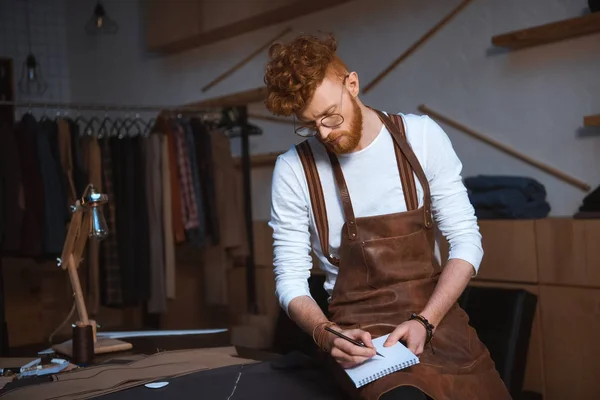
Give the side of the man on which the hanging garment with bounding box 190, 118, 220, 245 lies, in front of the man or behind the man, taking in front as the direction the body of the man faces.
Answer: behind

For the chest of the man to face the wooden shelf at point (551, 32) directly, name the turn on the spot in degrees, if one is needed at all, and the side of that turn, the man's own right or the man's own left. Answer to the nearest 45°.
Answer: approximately 135° to the man's own left

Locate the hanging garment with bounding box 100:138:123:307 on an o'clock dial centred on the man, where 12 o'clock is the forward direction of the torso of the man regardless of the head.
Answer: The hanging garment is roughly at 5 o'clock from the man.

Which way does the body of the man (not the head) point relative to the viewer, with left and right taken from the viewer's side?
facing the viewer

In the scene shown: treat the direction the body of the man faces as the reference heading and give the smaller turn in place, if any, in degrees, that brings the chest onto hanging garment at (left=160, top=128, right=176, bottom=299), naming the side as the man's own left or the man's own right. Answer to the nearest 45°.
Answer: approximately 135° to the man's own right

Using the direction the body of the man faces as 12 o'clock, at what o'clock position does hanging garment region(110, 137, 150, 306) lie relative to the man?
The hanging garment is roughly at 5 o'clock from the man.

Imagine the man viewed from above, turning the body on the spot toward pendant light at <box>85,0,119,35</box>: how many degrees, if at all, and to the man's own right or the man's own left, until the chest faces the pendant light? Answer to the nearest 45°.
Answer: approximately 135° to the man's own right

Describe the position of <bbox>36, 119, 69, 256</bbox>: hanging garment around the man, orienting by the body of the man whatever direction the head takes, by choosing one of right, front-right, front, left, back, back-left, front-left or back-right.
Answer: back-right

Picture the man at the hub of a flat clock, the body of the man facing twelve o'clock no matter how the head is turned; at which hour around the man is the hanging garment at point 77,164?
The hanging garment is roughly at 5 o'clock from the man.

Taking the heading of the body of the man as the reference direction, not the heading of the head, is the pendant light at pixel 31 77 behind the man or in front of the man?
behind
